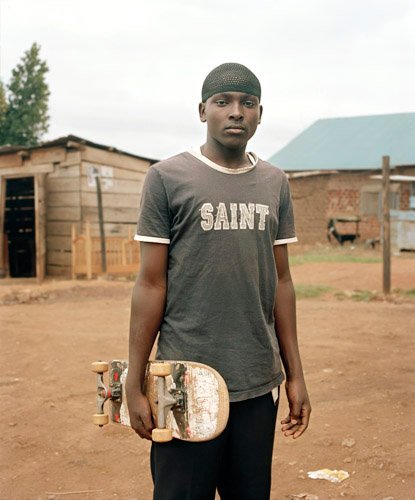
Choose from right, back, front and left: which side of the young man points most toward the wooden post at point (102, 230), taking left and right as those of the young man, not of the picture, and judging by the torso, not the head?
back

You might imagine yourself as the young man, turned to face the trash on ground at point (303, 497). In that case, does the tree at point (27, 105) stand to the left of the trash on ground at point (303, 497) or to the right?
left

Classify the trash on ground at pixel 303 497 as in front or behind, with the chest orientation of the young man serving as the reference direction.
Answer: behind

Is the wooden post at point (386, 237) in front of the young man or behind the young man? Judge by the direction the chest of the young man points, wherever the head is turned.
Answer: behind

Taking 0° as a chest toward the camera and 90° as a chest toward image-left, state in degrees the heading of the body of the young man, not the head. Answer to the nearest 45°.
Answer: approximately 0°

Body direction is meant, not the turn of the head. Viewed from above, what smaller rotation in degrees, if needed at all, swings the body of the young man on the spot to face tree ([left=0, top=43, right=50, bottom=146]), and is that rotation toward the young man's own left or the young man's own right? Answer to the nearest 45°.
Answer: approximately 180°

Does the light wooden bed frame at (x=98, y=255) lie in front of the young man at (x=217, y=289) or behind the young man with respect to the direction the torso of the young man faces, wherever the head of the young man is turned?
behind
